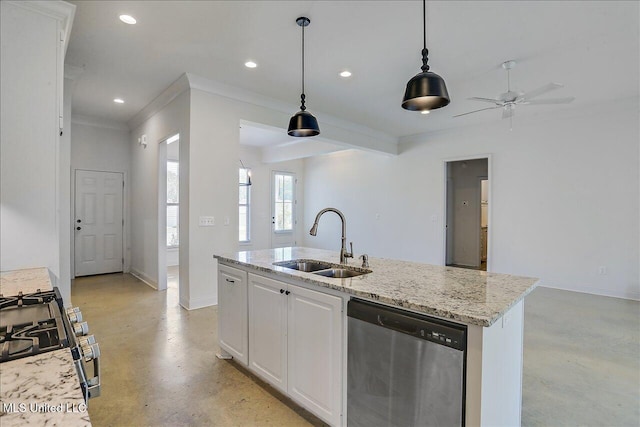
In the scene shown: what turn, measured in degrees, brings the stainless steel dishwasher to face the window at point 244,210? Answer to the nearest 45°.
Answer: approximately 90° to its right

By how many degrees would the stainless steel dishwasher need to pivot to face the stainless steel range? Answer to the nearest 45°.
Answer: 0° — it already faces it

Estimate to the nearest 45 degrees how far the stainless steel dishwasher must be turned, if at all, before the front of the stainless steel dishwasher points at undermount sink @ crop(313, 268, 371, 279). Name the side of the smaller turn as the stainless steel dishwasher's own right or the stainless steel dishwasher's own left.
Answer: approximately 90° to the stainless steel dishwasher's own right

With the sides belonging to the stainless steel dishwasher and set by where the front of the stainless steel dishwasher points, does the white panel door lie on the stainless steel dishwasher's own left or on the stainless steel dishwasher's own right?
on the stainless steel dishwasher's own right

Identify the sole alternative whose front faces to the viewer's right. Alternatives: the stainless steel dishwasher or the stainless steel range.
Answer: the stainless steel range

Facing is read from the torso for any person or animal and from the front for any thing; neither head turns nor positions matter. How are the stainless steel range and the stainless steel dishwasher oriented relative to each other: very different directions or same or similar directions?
very different directions

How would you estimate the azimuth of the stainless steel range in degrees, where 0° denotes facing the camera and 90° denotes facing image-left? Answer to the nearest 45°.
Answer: approximately 270°

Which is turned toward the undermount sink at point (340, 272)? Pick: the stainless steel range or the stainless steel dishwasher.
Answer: the stainless steel range

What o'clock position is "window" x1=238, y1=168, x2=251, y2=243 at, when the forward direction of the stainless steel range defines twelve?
The window is roughly at 10 o'clock from the stainless steel range.

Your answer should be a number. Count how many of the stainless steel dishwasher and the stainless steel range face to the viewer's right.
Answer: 1

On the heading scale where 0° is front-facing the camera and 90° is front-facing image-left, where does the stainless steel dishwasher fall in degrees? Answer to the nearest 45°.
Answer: approximately 45°

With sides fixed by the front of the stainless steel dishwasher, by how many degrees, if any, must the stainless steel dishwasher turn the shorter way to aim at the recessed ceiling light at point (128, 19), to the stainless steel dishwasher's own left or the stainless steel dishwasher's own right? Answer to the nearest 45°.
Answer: approximately 45° to the stainless steel dishwasher's own right

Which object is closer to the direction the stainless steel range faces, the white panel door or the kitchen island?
the kitchen island
